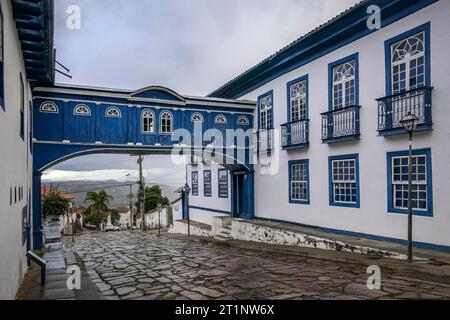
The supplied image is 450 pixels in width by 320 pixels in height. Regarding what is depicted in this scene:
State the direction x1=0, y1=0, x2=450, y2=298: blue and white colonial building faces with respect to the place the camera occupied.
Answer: facing the viewer and to the left of the viewer

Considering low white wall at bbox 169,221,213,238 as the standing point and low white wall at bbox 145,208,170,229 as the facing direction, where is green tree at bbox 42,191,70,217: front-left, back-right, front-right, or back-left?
front-left

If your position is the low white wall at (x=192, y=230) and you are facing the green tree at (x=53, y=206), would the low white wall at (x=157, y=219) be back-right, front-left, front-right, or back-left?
front-right

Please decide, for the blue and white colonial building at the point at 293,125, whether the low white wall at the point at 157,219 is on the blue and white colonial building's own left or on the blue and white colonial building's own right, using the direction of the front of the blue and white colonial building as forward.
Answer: on the blue and white colonial building's own right

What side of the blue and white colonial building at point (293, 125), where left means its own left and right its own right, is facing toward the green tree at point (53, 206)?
right
